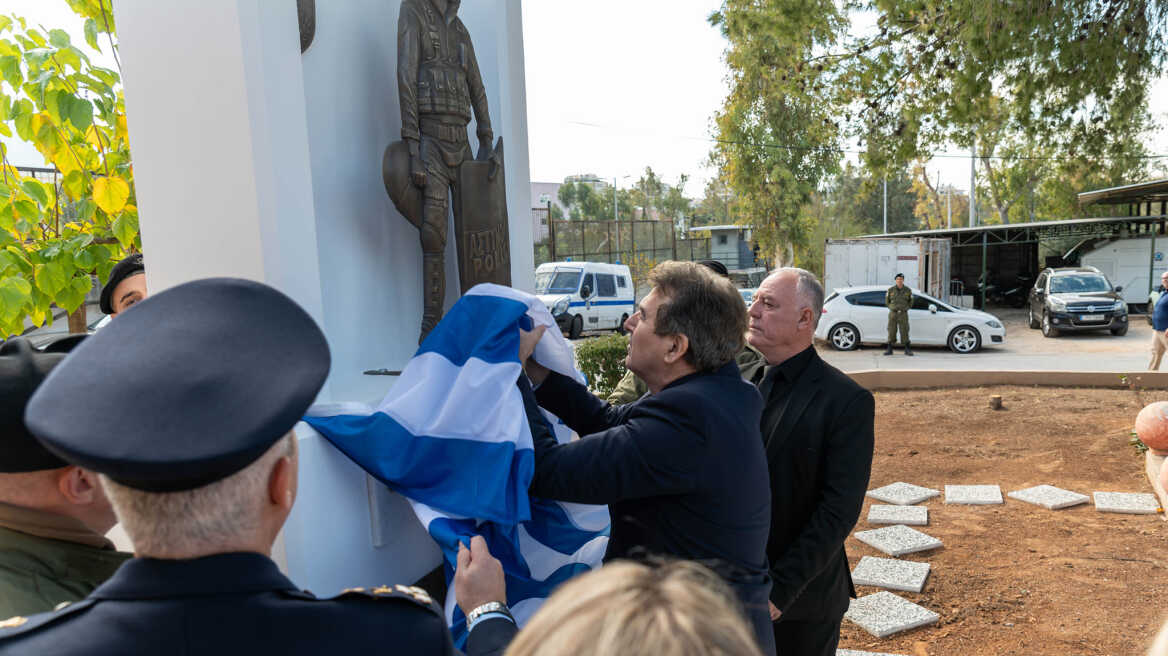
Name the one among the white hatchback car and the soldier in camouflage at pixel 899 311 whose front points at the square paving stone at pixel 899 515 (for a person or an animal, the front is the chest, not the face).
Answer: the soldier in camouflage

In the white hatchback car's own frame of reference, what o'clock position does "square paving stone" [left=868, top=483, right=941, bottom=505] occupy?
The square paving stone is roughly at 3 o'clock from the white hatchback car.

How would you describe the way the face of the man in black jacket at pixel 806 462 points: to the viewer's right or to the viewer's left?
to the viewer's left

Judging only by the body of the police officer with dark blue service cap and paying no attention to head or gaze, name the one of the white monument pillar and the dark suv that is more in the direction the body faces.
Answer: the white monument pillar

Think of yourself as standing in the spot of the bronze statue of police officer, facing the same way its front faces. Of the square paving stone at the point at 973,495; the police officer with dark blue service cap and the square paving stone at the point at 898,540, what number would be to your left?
2

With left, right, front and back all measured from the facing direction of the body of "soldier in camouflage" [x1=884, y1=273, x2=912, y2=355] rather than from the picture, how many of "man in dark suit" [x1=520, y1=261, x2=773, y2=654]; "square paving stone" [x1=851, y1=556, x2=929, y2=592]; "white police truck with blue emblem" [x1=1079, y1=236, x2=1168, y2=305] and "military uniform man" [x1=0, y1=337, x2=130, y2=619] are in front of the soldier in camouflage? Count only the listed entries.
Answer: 3

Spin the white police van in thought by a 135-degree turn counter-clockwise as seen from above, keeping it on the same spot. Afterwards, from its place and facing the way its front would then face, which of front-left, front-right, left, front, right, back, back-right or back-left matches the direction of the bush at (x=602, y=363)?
right

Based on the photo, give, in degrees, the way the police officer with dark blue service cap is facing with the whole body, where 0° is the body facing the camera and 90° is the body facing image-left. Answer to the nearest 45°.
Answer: approximately 180°

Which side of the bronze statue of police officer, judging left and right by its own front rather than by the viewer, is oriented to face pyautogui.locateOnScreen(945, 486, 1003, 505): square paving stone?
left

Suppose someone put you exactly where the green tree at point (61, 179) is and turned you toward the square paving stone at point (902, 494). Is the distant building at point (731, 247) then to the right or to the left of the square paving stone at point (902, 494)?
left

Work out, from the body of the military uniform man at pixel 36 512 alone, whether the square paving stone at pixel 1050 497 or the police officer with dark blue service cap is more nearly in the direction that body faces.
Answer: the square paving stone

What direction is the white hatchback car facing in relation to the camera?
to the viewer's right

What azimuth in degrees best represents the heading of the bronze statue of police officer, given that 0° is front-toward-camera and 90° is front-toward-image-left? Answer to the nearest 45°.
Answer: approximately 315°

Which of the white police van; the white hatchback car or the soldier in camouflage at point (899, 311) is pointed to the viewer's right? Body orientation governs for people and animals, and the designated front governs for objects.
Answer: the white hatchback car

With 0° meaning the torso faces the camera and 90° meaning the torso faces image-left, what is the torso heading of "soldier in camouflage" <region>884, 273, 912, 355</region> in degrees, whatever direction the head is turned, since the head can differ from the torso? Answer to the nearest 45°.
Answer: approximately 0°
